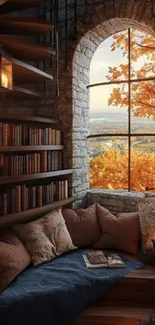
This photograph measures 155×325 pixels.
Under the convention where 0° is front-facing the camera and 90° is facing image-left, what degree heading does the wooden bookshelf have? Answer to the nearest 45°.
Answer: approximately 315°

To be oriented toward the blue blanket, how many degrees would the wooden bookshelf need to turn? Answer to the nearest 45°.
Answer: approximately 45° to its right

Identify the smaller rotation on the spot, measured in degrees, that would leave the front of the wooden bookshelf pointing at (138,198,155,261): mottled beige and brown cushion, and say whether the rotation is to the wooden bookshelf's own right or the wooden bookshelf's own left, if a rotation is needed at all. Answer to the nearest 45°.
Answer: approximately 45° to the wooden bookshelf's own left

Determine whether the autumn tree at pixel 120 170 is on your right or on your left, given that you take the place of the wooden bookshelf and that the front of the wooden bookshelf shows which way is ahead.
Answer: on your left

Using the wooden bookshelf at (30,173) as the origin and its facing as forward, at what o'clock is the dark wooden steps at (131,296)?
The dark wooden steps is roughly at 12 o'clock from the wooden bookshelf.

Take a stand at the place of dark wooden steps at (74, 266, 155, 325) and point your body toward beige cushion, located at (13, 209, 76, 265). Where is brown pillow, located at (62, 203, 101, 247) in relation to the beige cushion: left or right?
right
